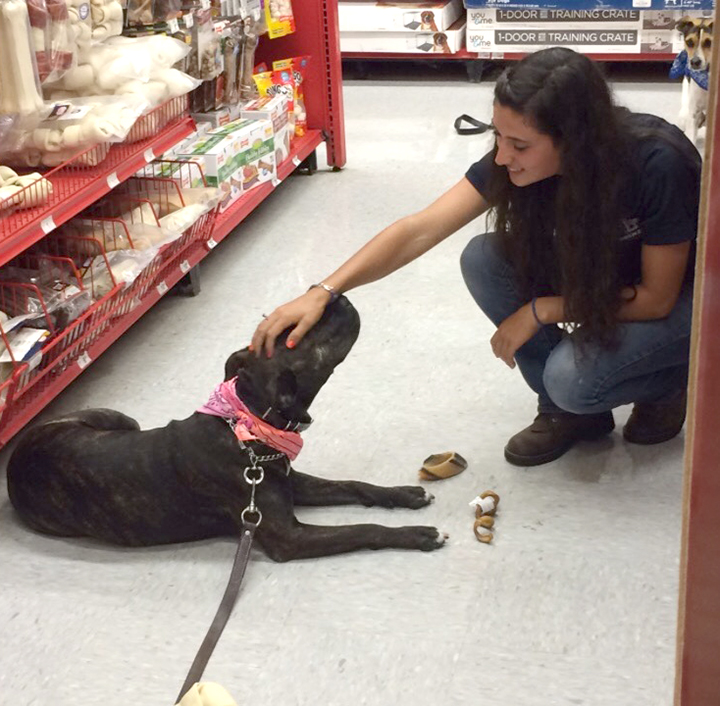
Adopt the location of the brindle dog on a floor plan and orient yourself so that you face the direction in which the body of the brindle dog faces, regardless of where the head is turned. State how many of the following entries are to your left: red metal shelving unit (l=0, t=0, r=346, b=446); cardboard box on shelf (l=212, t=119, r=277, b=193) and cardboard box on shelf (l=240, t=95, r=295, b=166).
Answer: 3

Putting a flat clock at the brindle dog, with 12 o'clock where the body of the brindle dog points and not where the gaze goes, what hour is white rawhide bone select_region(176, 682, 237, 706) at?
The white rawhide bone is roughly at 3 o'clock from the brindle dog.

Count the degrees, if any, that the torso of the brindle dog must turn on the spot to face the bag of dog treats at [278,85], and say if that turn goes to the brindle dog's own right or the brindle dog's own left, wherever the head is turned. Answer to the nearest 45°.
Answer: approximately 90° to the brindle dog's own left

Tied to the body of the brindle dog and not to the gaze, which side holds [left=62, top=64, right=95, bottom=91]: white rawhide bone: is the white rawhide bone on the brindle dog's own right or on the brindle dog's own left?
on the brindle dog's own left

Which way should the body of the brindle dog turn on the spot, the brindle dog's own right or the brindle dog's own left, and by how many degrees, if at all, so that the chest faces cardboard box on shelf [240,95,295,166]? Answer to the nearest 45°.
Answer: approximately 90° to the brindle dog's own left

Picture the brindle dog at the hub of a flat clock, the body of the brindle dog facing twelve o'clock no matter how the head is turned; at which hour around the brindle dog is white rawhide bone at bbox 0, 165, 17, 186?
The white rawhide bone is roughly at 8 o'clock from the brindle dog.

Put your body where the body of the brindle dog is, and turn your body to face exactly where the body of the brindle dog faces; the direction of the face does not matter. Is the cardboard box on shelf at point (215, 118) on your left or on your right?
on your left

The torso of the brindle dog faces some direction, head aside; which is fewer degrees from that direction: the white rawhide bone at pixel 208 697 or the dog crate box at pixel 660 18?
the dog crate box

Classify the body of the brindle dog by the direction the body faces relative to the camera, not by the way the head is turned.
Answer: to the viewer's right

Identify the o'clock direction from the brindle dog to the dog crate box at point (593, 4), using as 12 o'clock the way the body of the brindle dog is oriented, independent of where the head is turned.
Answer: The dog crate box is roughly at 10 o'clock from the brindle dog.

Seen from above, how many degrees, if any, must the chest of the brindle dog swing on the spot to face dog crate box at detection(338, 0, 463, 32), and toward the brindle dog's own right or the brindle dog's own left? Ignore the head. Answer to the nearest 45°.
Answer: approximately 90° to the brindle dog's own left
